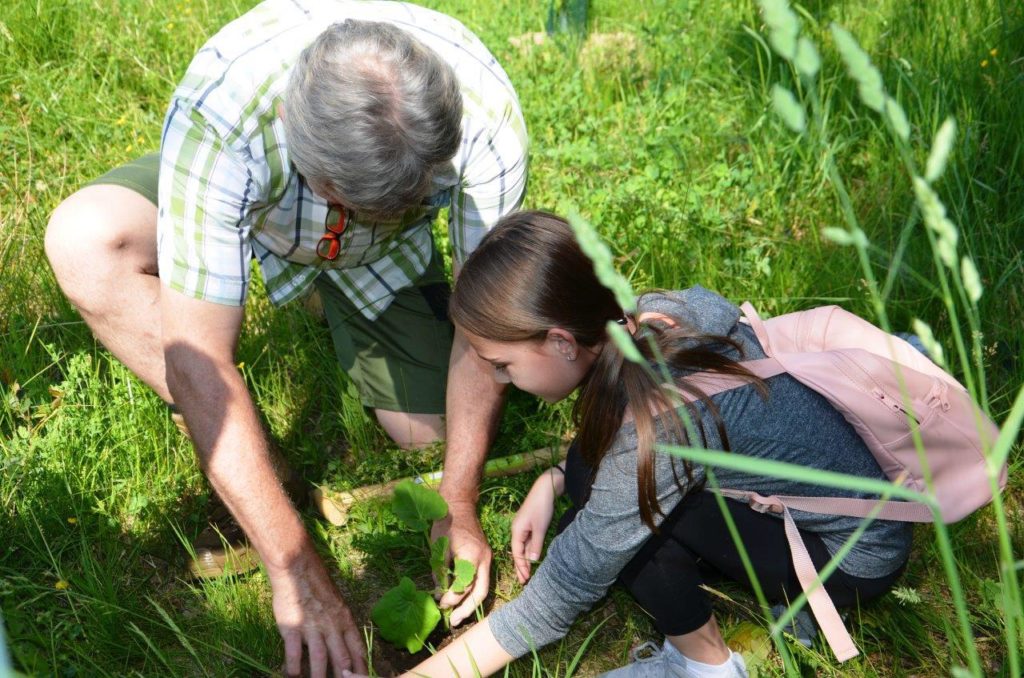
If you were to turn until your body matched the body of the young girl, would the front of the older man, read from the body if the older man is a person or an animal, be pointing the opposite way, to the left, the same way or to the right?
to the left

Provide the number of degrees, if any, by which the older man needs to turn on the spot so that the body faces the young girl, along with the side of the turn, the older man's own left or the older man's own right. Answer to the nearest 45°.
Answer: approximately 45° to the older man's own left

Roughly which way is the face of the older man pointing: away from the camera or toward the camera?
toward the camera

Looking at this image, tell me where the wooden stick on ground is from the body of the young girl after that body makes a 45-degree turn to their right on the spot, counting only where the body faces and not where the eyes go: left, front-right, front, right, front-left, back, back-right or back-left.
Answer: front

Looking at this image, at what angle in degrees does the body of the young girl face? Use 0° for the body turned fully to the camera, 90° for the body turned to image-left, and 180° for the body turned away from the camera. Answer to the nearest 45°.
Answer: approximately 90°

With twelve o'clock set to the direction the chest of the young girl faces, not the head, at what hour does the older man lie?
The older man is roughly at 1 o'clock from the young girl.

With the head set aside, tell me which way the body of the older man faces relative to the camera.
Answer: toward the camera
